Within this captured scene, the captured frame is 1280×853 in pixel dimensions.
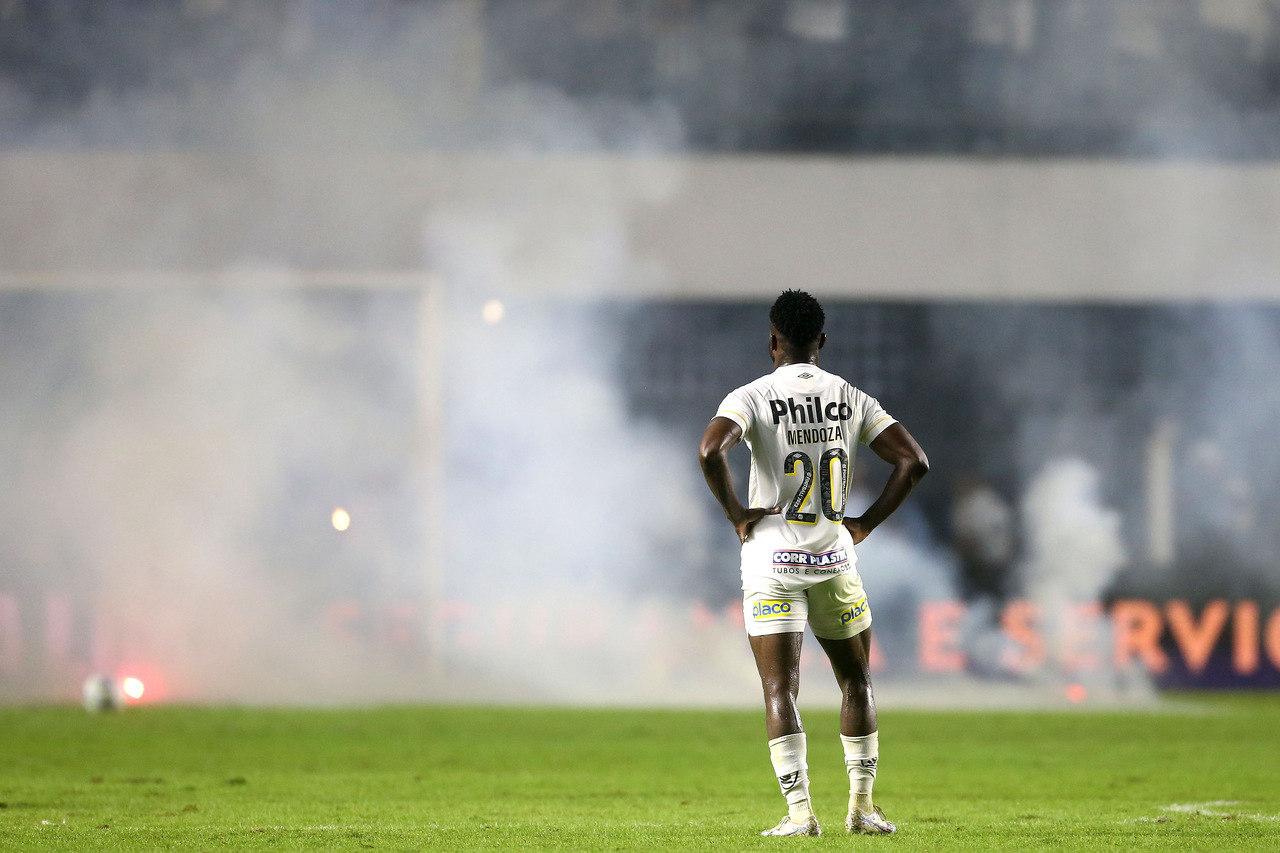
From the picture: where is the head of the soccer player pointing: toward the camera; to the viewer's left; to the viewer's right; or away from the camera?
away from the camera

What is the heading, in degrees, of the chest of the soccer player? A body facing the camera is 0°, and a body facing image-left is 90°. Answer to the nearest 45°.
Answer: approximately 180°
